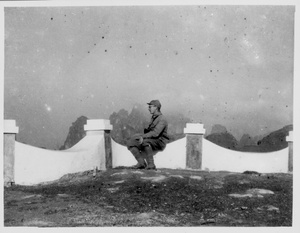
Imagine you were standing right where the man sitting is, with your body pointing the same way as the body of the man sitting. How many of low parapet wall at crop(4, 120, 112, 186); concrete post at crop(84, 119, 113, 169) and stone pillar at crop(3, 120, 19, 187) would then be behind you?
0

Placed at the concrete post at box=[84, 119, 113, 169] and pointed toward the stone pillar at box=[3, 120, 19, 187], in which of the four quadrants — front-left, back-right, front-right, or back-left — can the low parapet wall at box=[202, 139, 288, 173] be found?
back-left

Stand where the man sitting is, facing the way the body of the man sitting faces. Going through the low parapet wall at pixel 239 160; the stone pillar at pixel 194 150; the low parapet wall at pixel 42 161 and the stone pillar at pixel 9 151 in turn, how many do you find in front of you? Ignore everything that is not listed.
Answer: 2

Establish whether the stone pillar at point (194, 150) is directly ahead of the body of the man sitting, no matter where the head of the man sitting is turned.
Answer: no

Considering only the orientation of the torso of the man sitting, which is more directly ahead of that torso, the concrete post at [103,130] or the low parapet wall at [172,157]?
the concrete post

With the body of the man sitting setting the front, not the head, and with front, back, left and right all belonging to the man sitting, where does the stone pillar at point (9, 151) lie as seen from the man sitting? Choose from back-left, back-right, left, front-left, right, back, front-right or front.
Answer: front

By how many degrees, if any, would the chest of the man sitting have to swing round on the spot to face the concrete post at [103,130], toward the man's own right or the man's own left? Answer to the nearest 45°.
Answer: approximately 45° to the man's own right

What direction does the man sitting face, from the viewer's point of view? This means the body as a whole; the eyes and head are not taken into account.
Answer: to the viewer's left

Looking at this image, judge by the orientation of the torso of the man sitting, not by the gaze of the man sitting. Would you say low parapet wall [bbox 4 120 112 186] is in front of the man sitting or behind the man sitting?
in front
